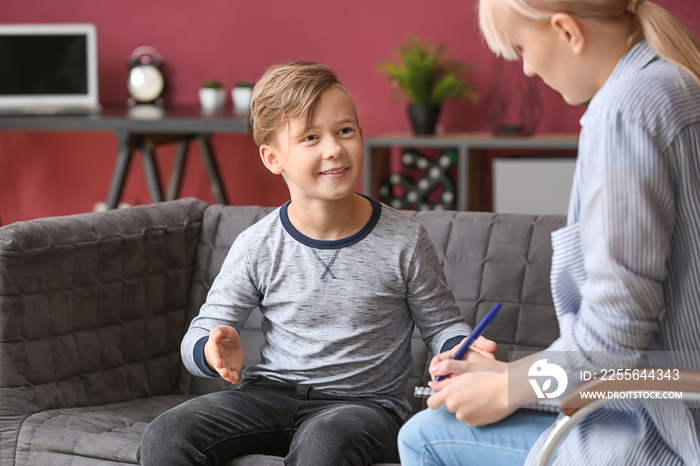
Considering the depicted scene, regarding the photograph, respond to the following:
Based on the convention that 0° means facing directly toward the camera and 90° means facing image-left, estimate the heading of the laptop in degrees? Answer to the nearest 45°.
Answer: approximately 0°

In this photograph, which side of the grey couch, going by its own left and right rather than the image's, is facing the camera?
front

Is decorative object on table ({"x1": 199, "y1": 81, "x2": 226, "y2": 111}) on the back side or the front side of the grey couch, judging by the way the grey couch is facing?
on the back side

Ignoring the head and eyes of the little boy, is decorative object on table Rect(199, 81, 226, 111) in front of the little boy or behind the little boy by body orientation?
behind

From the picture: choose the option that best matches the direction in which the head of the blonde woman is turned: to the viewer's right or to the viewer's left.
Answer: to the viewer's left

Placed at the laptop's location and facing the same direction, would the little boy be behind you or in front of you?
in front

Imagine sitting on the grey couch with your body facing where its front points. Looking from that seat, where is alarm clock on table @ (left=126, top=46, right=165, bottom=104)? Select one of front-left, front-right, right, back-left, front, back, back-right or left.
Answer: back

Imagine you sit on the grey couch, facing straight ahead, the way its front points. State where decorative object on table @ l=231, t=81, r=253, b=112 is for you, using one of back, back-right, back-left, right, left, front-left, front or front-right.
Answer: back

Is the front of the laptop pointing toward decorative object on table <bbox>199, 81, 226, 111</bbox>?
no

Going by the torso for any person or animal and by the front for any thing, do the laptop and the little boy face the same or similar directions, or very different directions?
same or similar directions

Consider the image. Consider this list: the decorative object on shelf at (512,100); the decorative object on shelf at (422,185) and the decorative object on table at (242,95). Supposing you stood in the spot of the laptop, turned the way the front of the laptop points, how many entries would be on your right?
0

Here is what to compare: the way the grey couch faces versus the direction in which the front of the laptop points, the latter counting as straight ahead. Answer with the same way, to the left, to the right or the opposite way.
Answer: the same way

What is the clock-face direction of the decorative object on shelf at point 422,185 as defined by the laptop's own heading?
The decorative object on shelf is roughly at 10 o'clock from the laptop.

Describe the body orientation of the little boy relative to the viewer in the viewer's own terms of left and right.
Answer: facing the viewer

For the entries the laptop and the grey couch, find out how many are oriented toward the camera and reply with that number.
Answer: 2

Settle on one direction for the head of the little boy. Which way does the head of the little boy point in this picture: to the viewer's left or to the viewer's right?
to the viewer's right

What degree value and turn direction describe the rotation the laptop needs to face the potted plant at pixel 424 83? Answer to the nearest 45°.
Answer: approximately 45° to its left
